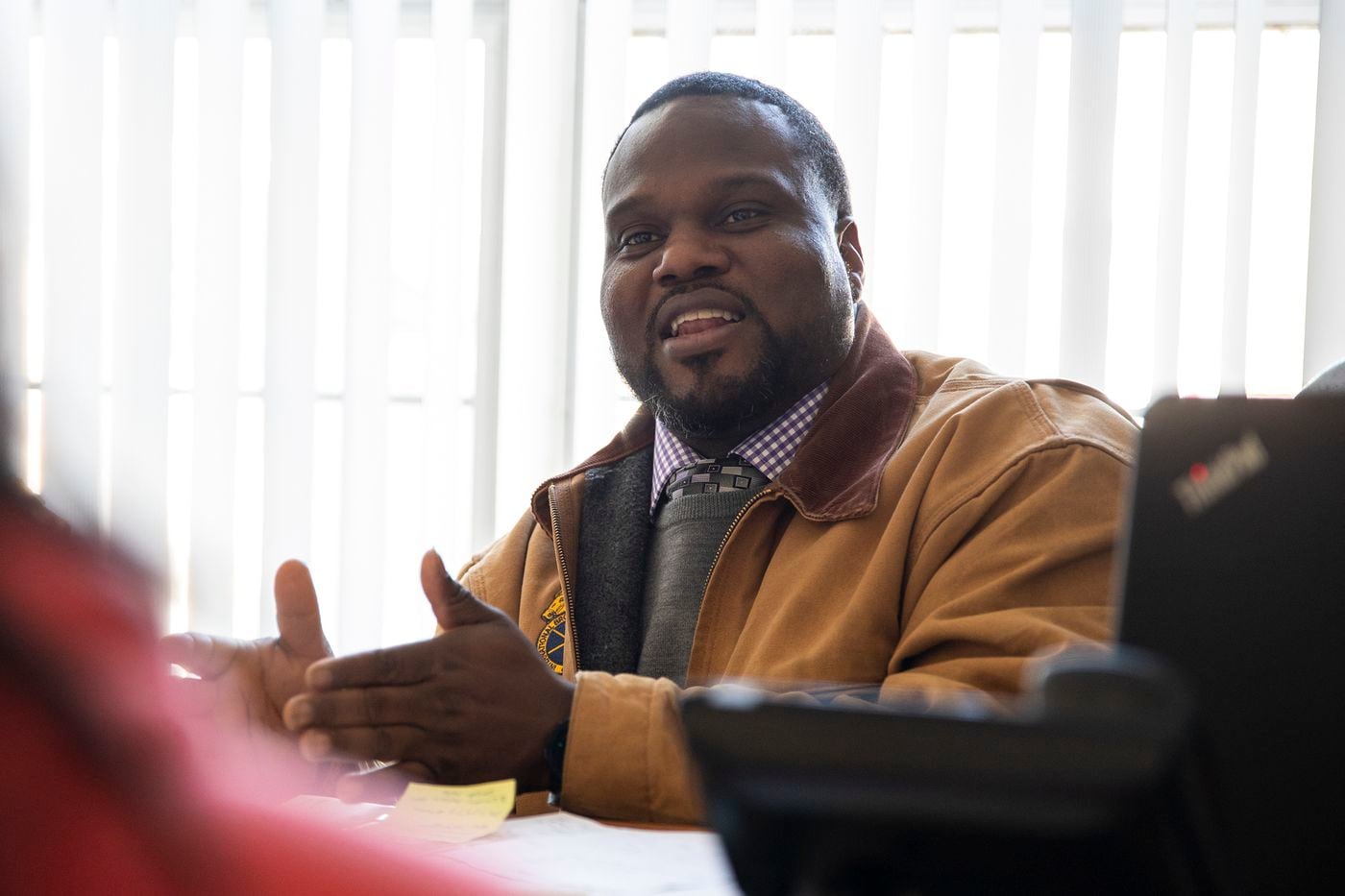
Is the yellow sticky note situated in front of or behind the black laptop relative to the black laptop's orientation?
in front

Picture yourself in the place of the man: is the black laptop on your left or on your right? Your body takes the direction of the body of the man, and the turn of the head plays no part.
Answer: on your left

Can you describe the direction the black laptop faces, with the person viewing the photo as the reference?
facing away from the viewer and to the left of the viewer

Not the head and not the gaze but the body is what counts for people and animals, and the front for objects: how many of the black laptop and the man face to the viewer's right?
0

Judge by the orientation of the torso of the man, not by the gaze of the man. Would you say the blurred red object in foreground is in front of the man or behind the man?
in front

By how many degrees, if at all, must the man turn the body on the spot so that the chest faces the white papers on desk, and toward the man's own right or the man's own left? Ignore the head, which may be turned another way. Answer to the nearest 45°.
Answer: approximately 45° to the man's own left
